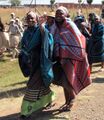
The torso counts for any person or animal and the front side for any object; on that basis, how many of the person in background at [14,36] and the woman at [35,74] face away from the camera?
0

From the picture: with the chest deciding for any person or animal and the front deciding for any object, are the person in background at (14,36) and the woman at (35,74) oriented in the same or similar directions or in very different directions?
same or similar directions

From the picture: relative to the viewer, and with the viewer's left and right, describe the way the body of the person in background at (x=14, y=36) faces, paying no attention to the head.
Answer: facing the viewer and to the left of the viewer

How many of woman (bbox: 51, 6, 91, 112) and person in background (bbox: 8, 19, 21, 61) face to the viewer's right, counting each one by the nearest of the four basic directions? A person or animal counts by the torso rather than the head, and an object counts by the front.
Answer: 0

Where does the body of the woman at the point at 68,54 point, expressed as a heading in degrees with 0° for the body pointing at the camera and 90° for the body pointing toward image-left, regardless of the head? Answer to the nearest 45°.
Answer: approximately 45°

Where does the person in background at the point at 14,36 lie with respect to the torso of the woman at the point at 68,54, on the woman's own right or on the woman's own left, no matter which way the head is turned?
on the woman's own right

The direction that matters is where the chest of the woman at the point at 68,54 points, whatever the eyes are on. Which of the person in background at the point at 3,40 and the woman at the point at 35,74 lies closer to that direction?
the woman

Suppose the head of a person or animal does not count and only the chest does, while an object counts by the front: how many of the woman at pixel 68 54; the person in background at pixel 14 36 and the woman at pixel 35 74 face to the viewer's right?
0

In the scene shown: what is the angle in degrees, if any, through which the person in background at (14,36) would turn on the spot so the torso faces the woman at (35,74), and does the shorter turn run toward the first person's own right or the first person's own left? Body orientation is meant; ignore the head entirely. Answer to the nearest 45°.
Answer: approximately 45° to the first person's own left

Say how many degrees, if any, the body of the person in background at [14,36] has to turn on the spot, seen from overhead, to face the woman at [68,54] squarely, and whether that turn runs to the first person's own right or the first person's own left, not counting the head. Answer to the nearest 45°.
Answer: approximately 45° to the first person's own left

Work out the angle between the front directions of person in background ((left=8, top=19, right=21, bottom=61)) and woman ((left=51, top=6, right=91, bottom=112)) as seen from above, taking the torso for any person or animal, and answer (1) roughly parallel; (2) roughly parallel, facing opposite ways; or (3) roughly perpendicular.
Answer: roughly parallel

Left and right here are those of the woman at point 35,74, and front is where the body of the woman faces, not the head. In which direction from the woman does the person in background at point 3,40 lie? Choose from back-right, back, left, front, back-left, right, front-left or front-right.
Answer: back-right
